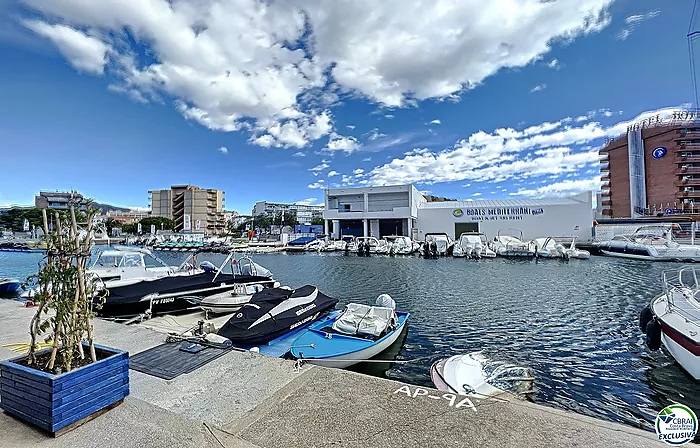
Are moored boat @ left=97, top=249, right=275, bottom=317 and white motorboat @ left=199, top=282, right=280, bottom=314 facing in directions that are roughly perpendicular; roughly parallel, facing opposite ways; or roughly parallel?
roughly parallel

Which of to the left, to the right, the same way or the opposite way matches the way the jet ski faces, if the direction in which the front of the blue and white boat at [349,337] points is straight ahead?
the same way

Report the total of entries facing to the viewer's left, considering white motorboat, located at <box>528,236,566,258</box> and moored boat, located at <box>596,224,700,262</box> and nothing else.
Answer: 1

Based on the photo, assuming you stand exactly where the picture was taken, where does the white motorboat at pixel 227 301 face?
facing the viewer and to the left of the viewer

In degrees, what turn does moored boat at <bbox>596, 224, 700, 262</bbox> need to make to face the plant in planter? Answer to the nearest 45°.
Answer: approximately 90° to its left

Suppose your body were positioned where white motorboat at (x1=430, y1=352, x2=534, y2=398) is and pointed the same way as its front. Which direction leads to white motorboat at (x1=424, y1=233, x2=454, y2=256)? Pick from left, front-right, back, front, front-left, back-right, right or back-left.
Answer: back-right

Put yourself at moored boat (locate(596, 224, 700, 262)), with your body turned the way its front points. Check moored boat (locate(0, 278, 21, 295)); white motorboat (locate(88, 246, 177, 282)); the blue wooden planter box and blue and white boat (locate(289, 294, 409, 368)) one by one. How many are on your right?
0

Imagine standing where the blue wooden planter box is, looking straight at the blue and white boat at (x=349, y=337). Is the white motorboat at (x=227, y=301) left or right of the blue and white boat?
left

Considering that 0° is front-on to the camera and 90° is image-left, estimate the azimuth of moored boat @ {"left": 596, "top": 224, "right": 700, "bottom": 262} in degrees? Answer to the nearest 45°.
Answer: approximately 90°

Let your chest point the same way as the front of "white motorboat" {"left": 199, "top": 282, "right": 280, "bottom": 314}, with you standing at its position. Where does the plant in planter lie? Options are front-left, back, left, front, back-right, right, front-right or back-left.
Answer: front-left

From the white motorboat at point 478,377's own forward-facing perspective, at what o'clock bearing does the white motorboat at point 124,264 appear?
the white motorboat at point 124,264 is roughly at 2 o'clock from the white motorboat at point 478,377.
